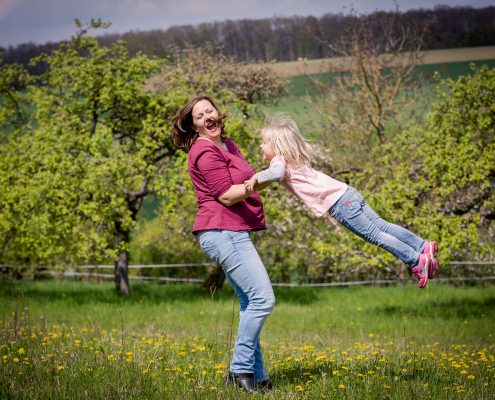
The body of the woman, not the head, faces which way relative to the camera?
to the viewer's right

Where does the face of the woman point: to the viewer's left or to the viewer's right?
to the viewer's right
